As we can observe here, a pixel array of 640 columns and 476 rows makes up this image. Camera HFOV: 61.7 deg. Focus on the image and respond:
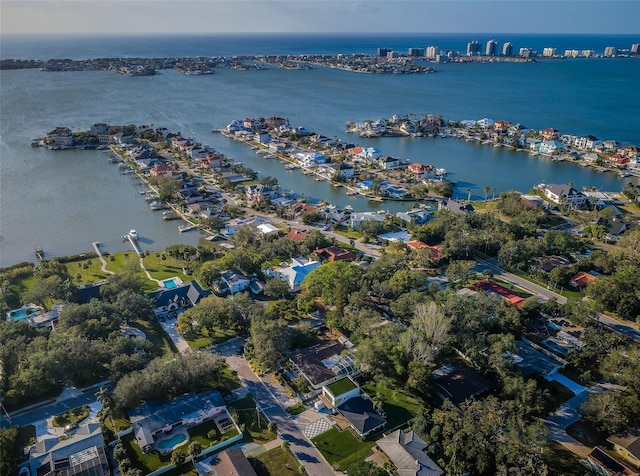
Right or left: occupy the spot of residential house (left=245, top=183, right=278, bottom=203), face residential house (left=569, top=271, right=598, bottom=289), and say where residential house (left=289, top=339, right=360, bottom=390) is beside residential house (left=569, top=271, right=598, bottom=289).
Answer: right

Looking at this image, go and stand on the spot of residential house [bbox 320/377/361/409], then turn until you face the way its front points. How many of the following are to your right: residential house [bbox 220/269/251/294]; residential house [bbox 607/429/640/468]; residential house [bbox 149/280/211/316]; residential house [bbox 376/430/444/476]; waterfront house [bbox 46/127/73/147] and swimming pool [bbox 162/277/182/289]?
4

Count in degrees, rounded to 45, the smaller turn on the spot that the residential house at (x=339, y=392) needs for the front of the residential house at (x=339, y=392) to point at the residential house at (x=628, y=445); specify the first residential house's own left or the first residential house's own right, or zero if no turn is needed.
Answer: approximately 135° to the first residential house's own left

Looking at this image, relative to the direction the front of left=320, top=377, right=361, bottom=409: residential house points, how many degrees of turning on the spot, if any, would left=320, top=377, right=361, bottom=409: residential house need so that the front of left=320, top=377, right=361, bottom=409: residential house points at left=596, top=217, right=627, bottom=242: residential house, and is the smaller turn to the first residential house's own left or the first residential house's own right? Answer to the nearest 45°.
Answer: approximately 180°

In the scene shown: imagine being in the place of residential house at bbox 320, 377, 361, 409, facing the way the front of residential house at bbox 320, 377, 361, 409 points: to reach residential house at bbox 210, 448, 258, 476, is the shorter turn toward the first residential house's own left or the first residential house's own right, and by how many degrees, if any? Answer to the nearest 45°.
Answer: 0° — it already faces it

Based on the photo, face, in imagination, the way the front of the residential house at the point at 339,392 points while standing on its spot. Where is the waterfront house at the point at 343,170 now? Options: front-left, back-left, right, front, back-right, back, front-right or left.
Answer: back-right

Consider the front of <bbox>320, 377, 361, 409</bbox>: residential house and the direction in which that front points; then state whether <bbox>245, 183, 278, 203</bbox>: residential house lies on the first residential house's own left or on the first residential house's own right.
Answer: on the first residential house's own right

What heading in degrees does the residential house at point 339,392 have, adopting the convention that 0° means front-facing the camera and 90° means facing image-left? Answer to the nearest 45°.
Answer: approximately 45°
